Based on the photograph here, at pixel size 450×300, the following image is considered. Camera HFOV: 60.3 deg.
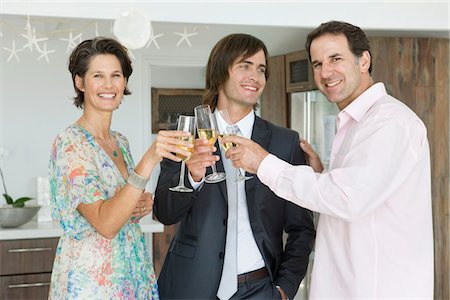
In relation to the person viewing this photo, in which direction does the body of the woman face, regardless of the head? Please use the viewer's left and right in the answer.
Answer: facing the viewer and to the right of the viewer

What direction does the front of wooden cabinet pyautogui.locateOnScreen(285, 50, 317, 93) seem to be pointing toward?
toward the camera

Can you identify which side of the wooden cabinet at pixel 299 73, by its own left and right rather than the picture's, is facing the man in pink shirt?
front

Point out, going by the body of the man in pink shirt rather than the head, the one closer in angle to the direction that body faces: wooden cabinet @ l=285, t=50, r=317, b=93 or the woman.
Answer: the woman

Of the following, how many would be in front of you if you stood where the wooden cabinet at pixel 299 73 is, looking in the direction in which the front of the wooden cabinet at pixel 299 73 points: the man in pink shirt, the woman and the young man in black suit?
3

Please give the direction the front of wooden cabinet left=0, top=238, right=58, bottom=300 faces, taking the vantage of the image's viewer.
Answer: facing the viewer
